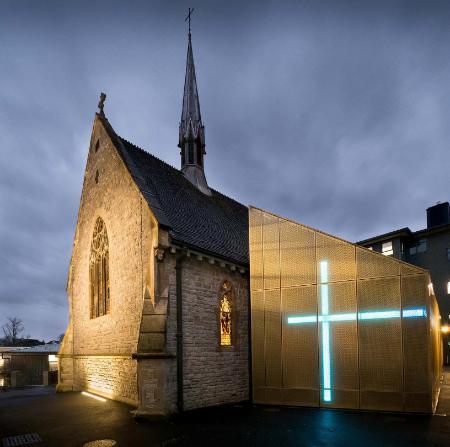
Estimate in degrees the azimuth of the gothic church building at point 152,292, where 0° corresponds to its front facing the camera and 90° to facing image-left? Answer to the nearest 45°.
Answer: approximately 45°

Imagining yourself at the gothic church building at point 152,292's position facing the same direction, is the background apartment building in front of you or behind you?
behind
